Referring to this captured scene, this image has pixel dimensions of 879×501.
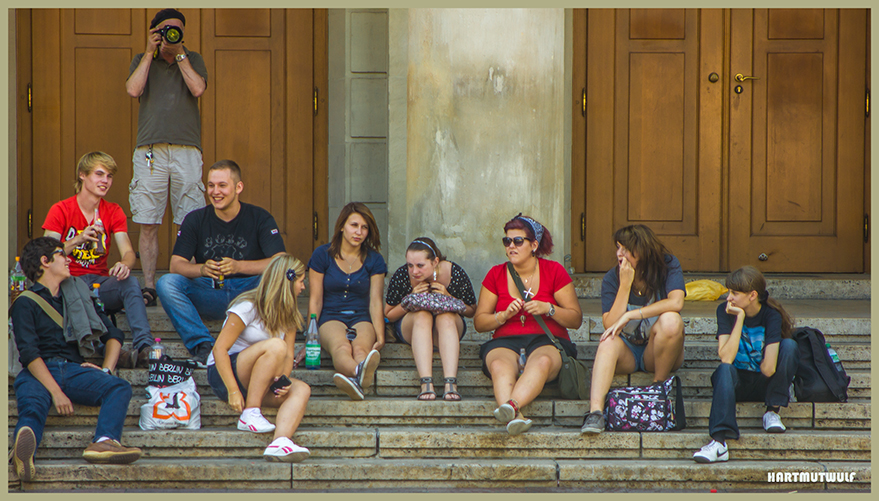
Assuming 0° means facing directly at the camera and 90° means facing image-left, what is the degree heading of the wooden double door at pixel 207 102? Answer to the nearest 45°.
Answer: approximately 0°

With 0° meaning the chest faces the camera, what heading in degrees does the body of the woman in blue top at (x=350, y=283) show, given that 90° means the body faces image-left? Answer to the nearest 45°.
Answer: approximately 0°

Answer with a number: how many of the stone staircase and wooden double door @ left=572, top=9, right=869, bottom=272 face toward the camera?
2

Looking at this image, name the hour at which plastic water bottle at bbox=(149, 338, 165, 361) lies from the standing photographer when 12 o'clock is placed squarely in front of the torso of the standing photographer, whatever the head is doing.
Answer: The plastic water bottle is roughly at 12 o'clock from the standing photographer.

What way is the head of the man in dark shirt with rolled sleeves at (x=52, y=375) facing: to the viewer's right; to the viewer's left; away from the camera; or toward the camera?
to the viewer's right

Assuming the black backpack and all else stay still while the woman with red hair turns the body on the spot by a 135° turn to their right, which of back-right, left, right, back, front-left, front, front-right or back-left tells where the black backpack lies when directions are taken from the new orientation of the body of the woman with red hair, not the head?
back-right
